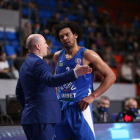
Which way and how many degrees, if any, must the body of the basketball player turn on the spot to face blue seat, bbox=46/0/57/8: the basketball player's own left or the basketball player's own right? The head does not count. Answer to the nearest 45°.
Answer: approximately 135° to the basketball player's own right

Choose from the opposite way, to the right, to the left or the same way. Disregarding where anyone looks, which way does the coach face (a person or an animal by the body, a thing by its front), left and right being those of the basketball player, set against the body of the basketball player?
the opposite way

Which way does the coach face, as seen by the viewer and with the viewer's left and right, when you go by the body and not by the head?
facing away from the viewer and to the right of the viewer

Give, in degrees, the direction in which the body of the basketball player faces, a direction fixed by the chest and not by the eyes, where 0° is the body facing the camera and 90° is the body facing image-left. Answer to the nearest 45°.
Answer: approximately 45°

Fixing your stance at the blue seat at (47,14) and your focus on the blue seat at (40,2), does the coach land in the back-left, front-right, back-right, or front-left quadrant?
back-left

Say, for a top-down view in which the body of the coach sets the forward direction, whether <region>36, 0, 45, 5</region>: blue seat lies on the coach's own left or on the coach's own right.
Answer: on the coach's own left

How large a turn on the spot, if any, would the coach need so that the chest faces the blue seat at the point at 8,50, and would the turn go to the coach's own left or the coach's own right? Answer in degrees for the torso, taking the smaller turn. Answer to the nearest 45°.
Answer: approximately 45° to the coach's own left

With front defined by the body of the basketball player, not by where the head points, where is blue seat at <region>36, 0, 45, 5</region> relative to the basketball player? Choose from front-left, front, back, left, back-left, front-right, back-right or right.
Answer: back-right
